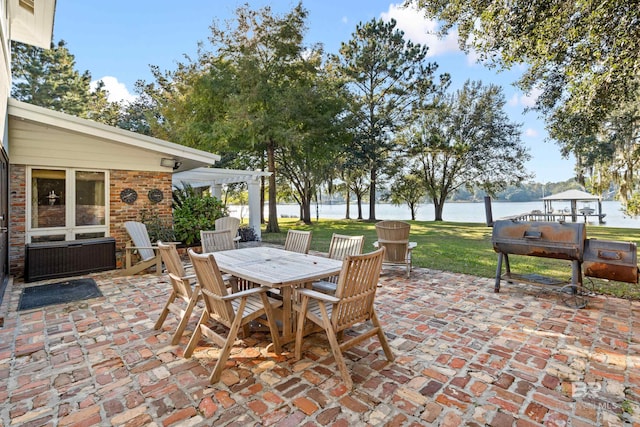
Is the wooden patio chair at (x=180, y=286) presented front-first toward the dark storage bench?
no

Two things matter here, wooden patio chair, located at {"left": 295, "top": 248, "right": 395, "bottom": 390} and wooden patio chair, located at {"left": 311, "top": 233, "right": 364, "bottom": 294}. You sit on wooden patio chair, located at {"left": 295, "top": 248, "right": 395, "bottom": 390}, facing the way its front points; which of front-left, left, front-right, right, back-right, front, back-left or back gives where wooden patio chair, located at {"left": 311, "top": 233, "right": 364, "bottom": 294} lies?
front-right

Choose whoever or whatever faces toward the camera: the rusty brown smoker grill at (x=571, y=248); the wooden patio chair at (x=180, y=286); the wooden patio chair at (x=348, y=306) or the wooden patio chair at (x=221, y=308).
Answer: the rusty brown smoker grill

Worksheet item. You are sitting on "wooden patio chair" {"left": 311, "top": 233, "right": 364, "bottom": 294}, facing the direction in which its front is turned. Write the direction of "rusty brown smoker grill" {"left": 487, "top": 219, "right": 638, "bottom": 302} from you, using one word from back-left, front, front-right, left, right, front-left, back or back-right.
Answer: back-left

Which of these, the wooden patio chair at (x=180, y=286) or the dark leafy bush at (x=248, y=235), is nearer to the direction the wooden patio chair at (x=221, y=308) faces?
the dark leafy bush

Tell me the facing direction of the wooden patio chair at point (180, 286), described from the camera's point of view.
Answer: facing away from the viewer and to the right of the viewer

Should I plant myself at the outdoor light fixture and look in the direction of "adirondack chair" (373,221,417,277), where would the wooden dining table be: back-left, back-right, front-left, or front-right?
front-right

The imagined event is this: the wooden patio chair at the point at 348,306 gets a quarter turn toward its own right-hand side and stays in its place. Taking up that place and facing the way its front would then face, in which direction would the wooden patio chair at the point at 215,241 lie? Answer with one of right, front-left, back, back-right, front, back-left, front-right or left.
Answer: left

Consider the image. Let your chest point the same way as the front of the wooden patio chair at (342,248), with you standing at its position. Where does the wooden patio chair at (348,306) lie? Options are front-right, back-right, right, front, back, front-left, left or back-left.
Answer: front-left

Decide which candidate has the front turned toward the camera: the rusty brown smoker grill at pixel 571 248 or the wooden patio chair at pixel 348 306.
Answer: the rusty brown smoker grill

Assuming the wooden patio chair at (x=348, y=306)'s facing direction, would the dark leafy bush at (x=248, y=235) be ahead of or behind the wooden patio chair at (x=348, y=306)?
ahead

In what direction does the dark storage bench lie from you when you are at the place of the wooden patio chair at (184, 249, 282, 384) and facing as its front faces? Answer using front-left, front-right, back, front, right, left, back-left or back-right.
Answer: left

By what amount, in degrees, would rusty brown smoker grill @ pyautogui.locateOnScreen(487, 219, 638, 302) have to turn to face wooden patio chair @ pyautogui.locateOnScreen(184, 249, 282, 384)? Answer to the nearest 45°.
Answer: approximately 45° to its right

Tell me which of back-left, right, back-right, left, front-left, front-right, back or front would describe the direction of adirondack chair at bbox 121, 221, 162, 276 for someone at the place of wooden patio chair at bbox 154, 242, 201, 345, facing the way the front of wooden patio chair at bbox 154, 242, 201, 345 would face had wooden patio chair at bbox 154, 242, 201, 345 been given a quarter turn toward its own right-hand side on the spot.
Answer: back-left

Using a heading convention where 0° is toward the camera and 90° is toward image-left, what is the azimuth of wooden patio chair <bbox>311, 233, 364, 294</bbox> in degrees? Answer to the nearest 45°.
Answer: approximately 45°

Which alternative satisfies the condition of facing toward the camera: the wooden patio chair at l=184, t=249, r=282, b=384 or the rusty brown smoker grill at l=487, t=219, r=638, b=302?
the rusty brown smoker grill

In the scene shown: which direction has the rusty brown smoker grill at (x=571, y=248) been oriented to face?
toward the camera

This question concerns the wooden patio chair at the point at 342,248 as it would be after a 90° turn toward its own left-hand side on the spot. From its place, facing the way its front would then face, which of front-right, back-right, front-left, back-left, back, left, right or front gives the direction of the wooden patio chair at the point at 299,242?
back

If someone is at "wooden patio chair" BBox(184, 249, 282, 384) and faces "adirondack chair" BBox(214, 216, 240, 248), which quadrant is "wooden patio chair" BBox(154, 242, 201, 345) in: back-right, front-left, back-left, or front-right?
front-left
